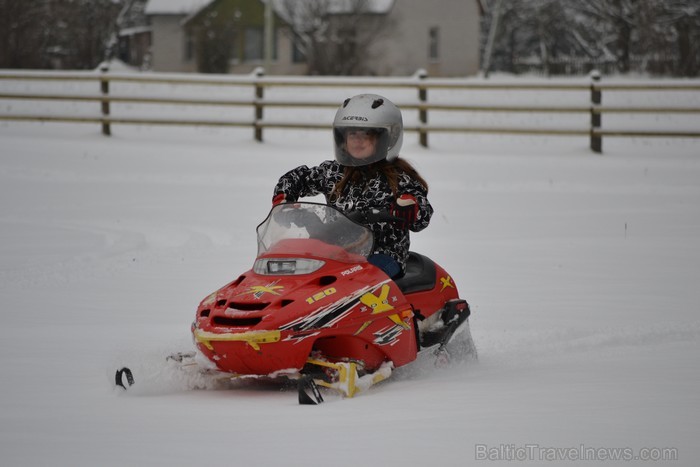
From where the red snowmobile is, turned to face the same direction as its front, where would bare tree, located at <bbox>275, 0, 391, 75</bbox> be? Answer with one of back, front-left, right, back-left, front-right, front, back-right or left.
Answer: back-right

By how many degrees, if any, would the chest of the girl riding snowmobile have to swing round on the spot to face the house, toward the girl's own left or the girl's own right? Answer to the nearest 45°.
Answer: approximately 135° to the girl's own right

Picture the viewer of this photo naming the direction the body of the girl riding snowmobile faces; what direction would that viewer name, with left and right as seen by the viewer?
facing the viewer and to the left of the viewer

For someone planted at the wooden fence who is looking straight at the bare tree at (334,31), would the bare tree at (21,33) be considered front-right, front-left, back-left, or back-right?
front-left

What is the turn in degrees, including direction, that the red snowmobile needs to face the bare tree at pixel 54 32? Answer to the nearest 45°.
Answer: approximately 135° to its right

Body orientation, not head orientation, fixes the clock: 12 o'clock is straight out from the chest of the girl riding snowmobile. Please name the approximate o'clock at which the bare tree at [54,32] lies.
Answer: The bare tree is roughly at 4 o'clock from the girl riding snowmobile.

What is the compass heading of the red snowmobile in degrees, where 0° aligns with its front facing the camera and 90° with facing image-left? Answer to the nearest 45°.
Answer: approximately 45°

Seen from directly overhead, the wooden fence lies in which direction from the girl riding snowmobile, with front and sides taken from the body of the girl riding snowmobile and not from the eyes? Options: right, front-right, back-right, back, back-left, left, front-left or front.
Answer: back-right

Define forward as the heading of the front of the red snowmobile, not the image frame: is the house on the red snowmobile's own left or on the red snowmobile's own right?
on the red snowmobile's own right

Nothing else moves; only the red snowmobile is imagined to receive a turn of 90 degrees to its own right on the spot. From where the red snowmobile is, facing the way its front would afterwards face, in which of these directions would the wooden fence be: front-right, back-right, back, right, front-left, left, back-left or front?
front-right
